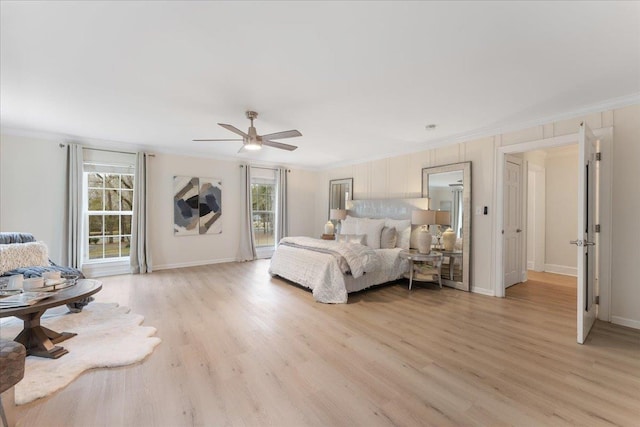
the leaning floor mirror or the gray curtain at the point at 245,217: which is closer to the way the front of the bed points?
the gray curtain

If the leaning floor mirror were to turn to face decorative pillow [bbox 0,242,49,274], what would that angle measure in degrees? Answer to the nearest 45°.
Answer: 0° — it already faces it

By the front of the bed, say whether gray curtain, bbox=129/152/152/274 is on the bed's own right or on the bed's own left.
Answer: on the bed's own right

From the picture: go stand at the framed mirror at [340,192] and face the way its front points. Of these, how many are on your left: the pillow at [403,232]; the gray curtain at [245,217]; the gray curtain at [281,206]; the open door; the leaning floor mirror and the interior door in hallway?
4

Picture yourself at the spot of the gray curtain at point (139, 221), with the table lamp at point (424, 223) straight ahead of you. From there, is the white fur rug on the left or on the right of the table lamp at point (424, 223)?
right

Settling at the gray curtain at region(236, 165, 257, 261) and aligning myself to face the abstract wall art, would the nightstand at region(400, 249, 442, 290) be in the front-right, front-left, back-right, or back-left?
back-left

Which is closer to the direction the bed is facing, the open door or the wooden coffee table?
the wooden coffee table

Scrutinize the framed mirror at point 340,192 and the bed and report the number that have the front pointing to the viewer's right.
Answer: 0

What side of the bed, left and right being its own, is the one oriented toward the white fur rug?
front

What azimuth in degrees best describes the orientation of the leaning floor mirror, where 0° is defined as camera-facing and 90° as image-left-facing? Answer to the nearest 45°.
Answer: approximately 45°

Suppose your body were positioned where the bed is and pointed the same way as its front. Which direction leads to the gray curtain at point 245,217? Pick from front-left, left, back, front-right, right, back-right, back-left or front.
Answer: right

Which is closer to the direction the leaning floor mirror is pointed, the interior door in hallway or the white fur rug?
the white fur rug

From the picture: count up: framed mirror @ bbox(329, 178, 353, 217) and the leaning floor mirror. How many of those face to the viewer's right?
0

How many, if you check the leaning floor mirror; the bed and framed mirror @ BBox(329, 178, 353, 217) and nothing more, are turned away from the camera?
0

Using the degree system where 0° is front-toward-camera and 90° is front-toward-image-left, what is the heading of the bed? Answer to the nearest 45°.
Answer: approximately 45°

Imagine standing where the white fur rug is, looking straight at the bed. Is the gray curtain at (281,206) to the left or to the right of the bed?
left

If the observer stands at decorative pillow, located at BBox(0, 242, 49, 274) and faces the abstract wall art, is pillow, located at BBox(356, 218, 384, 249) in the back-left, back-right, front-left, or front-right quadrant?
front-right

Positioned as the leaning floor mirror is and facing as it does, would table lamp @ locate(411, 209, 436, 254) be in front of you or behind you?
in front
